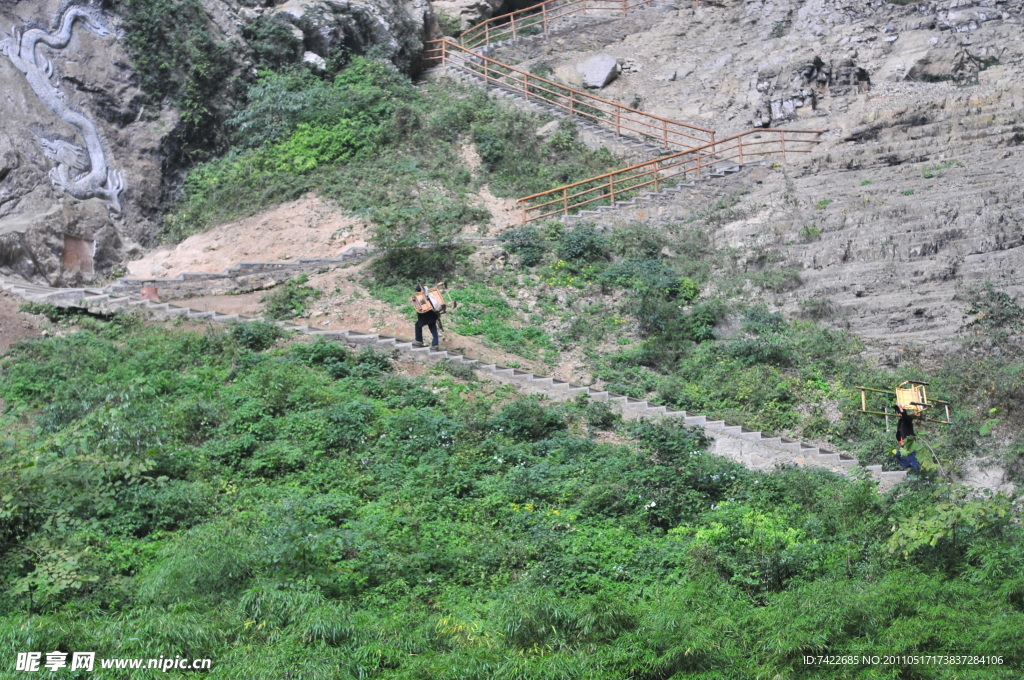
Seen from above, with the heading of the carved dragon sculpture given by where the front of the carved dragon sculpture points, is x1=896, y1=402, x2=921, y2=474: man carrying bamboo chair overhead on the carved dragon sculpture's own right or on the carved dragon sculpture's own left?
on the carved dragon sculpture's own left

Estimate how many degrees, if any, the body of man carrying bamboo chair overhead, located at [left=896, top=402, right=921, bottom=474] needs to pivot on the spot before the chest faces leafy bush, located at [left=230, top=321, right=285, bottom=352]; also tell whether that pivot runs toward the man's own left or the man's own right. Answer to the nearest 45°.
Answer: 0° — they already face it

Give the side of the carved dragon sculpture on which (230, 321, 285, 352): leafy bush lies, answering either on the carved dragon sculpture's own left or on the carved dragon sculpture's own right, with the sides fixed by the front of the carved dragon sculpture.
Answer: on the carved dragon sculpture's own left

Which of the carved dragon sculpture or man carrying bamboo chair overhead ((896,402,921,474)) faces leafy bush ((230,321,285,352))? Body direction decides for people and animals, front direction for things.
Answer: the man carrying bamboo chair overhead

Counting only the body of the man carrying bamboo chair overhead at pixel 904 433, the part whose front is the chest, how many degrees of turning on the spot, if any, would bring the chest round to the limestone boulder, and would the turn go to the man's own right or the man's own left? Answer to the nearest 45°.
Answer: approximately 45° to the man's own right

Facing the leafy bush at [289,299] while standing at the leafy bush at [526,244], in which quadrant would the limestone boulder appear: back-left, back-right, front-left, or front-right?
back-right

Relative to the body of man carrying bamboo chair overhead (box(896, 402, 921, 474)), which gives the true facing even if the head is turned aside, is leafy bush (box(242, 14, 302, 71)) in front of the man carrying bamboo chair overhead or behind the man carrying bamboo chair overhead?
in front

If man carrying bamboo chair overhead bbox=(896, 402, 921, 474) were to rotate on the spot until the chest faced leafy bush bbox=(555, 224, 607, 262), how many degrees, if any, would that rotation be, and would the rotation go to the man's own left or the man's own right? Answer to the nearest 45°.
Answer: approximately 45° to the man's own right

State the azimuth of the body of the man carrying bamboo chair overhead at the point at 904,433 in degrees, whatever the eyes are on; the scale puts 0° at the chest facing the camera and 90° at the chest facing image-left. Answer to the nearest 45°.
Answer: approximately 90°
